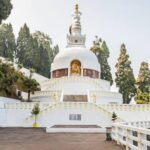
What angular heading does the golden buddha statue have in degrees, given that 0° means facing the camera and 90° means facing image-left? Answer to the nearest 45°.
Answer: approximately 0°

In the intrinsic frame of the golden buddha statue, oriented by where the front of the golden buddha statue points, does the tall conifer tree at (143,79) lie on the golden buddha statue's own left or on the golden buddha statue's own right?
on the golden buddha statue's own left

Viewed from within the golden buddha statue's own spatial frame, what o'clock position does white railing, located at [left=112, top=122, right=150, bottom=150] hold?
The white railing is roughly at 12 o'clock from the golden buddha statue.

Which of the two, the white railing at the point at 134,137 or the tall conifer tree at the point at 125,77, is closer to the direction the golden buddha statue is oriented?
the white railing

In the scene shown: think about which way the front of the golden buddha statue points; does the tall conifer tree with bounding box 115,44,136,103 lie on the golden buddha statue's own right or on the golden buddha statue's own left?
on the golden buddha statue's own left
